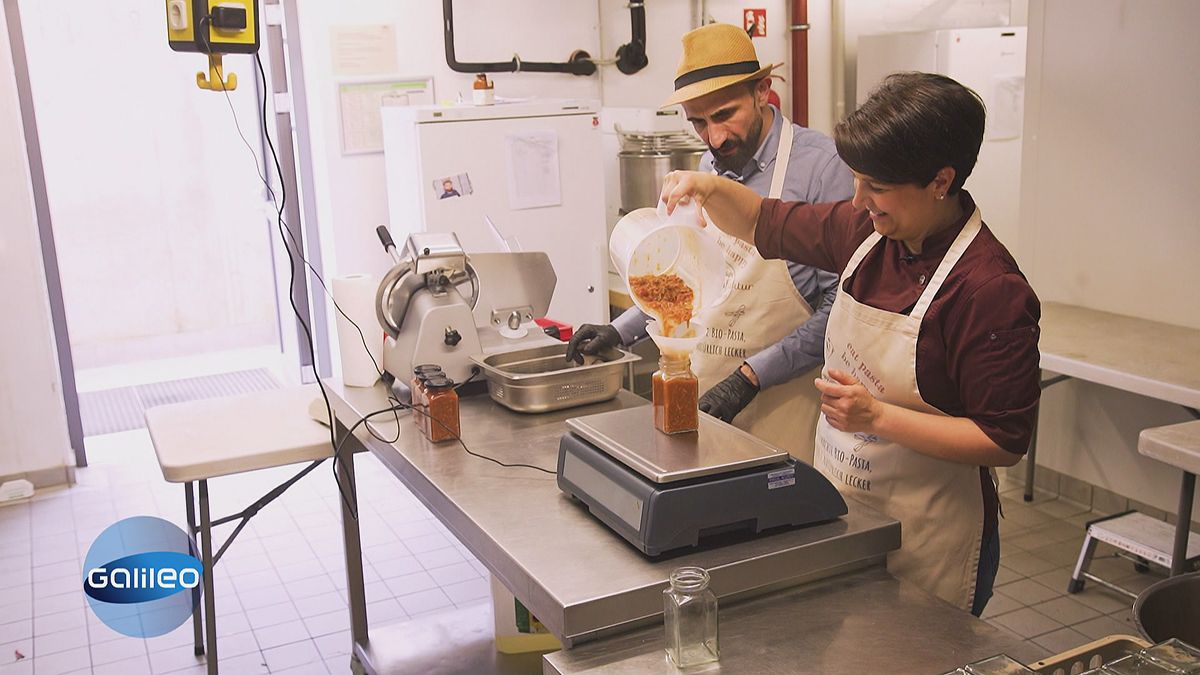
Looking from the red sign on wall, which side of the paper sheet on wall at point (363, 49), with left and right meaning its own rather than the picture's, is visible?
left

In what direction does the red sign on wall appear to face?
toward the camera

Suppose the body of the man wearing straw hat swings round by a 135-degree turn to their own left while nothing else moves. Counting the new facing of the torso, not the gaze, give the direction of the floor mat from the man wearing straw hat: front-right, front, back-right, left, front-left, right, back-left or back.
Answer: back-left

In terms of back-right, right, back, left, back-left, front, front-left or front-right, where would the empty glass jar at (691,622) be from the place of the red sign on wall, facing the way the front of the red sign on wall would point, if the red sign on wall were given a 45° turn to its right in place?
front-left

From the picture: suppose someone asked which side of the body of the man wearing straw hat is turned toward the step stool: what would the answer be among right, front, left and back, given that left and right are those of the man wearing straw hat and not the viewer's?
back

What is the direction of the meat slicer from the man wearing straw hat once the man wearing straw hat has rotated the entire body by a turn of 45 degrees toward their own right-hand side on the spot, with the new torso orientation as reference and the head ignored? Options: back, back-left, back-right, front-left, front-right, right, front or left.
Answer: front

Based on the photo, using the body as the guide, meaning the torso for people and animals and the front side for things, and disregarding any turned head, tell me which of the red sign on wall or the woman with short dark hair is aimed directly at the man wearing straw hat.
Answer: the red sign on wall

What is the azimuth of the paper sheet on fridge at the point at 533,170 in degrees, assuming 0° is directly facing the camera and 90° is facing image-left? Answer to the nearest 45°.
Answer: approximately 0°

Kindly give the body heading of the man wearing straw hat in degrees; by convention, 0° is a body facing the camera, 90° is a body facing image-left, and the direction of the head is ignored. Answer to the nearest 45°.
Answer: approximately 45°

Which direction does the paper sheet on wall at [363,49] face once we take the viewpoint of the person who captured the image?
facing the viewer

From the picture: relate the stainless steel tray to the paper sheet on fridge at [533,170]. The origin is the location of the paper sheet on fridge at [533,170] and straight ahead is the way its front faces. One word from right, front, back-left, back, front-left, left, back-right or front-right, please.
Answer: front

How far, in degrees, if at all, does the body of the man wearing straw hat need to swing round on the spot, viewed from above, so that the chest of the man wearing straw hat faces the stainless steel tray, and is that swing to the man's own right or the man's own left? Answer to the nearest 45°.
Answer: approximately 45° to the man's own right

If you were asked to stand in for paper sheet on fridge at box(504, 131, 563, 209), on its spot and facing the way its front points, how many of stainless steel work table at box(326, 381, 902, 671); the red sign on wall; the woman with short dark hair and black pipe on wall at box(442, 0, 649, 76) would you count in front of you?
2
